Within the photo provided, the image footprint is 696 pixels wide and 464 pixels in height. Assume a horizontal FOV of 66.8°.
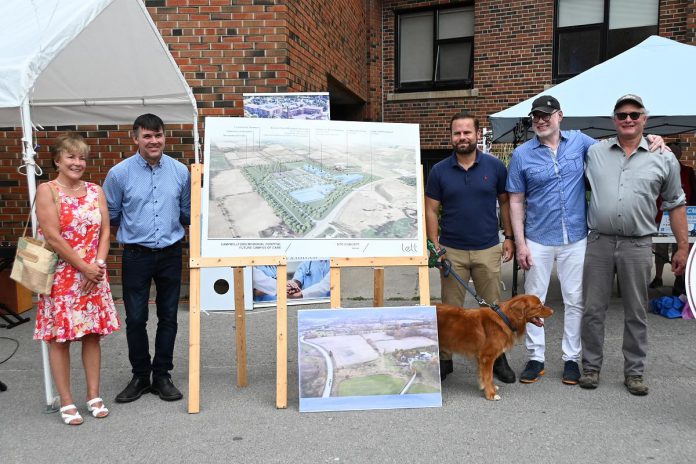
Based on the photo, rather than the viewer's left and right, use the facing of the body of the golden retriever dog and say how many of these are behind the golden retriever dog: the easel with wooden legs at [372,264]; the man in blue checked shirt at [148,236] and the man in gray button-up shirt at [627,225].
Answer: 2

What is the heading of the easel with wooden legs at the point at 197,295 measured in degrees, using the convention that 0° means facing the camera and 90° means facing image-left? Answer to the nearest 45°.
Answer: approximately 0°

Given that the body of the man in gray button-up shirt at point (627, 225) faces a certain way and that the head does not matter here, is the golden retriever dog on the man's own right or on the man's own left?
on the man's own right

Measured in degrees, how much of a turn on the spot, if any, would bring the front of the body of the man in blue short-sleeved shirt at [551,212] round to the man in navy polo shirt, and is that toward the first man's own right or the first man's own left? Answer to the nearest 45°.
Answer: approximately 90° to the first man's own right

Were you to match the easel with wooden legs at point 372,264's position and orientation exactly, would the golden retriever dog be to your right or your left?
on your left

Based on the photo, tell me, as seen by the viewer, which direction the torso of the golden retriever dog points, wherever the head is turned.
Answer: to the viewer's right

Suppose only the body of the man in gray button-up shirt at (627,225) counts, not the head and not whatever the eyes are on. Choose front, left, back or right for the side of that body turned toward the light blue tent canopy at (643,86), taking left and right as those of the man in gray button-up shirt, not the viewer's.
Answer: back

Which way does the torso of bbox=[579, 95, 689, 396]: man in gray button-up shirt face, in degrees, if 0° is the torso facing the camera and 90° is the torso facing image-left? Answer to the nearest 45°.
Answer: approximately 0°

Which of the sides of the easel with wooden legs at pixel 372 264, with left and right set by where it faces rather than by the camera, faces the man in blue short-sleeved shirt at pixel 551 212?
left

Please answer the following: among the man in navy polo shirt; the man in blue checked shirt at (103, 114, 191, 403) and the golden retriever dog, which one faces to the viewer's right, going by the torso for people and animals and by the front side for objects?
the golden retriever dog
